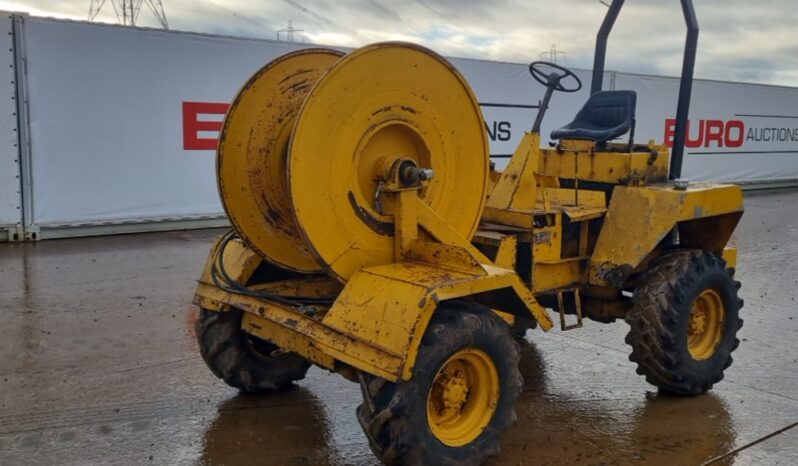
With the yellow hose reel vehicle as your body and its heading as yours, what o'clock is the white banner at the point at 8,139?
The white banner is roughly at 3 o'clock from the yellow hose reel vehicle.

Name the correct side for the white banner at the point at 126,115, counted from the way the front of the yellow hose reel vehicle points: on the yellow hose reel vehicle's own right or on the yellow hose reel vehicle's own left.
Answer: on the yellow hose reel vehicle's own right

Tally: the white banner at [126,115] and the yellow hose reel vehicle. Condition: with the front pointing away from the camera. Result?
0

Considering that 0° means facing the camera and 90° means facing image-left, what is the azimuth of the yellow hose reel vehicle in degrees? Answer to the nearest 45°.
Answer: approximately 45°

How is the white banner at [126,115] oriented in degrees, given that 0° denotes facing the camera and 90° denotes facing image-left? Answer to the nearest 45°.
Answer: approximately 315°

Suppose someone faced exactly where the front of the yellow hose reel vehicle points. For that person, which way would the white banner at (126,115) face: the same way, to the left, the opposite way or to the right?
to the left

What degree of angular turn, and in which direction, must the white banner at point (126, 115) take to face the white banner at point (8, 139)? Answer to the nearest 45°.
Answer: approximately 90° to its right

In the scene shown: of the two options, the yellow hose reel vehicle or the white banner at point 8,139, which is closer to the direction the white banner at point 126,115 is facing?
the yellow hose reel vehicle
